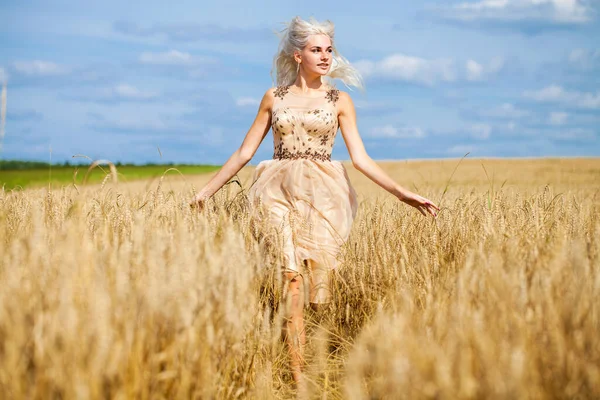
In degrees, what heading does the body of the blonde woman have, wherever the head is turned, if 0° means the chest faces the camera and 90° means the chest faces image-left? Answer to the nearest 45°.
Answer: approximately 0°

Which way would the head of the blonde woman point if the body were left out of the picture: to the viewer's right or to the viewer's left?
to the viewer's right
